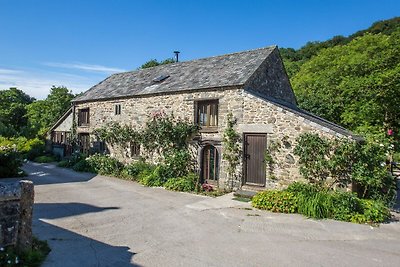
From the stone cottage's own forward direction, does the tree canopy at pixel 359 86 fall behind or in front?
behind

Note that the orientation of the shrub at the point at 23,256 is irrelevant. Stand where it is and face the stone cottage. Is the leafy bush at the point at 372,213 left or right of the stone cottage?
right

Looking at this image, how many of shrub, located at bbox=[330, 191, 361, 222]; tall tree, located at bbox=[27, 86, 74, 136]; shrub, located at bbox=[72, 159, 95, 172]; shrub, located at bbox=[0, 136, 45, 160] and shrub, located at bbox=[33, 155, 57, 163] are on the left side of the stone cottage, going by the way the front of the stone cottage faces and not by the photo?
1

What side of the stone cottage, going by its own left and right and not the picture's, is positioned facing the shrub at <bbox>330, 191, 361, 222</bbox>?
left

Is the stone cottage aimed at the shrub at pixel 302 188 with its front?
no

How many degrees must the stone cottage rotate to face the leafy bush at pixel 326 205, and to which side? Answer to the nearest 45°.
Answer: approximately 90° to its left

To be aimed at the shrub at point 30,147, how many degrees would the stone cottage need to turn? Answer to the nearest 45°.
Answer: approximately 90° to its right

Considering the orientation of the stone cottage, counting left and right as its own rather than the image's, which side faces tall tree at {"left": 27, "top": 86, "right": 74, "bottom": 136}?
right

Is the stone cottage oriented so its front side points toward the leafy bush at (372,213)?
no

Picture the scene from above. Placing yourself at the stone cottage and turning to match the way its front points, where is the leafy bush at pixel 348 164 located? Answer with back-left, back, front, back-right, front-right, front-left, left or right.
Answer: left

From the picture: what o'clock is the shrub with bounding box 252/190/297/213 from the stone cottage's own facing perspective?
The shrub is roughly at 10 o'clock from the stone cottage.

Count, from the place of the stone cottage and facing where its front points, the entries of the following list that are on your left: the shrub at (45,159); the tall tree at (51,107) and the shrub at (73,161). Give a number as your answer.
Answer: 0

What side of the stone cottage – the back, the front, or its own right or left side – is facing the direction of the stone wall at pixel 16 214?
front

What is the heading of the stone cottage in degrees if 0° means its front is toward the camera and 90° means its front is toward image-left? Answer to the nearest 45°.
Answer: approximately 45°

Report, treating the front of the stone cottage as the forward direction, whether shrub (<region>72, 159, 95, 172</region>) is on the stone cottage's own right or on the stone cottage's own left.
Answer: on the stone cottage's own right

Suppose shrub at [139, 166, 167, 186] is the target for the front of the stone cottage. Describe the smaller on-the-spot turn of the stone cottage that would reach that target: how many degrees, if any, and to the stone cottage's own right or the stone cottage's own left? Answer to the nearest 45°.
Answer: approximately 45° to the stone cottage's own right

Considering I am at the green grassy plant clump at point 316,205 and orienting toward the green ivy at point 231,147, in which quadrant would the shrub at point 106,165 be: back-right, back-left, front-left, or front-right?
front-left

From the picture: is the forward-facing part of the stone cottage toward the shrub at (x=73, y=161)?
no
